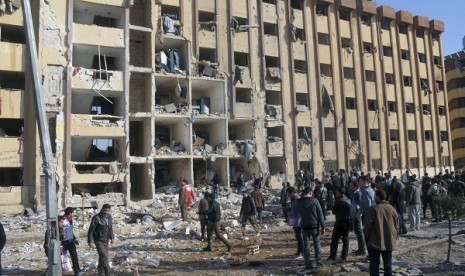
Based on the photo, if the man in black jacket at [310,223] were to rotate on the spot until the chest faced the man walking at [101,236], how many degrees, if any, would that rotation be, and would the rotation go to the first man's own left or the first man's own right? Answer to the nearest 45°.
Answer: approximately 90° to the first man's own left

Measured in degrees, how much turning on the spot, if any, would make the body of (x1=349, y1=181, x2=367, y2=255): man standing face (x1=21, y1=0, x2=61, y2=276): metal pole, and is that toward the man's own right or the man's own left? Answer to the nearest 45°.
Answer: approximately 45° to the man's own left

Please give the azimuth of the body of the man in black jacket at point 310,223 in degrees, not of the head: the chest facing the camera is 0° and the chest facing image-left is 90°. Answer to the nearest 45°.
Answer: approximately 180°

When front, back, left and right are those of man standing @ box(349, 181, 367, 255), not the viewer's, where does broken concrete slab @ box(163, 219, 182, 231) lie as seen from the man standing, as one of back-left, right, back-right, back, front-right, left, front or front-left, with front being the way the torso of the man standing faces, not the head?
front-right

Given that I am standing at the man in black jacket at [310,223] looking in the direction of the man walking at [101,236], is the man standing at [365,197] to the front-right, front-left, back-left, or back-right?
back-right

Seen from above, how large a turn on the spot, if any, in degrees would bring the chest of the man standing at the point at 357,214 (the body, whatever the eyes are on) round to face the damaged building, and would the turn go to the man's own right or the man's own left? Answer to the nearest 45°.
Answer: approximately 45° to the man's own right
